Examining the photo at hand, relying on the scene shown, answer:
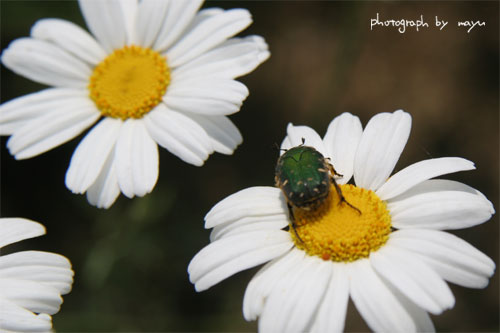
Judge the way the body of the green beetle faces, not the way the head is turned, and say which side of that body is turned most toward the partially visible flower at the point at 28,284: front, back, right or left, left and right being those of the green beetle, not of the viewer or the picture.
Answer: left

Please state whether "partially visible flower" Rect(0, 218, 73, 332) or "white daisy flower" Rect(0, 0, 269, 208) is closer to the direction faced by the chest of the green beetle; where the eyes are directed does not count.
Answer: the white daisy flower

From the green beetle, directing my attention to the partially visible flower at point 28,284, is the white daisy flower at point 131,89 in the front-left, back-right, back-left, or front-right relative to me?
front-right

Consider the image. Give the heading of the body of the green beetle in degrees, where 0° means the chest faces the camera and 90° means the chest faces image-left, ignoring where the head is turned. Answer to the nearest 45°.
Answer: approximately 180°

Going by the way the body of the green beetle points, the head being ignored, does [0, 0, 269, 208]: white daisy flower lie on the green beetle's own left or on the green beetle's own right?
on the green beetle's own left
